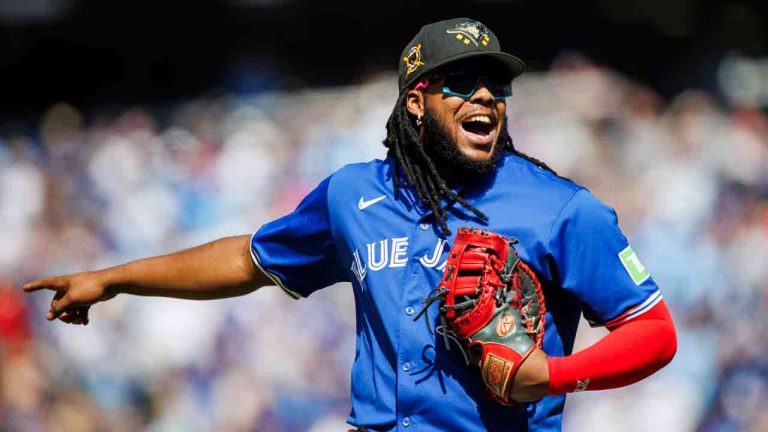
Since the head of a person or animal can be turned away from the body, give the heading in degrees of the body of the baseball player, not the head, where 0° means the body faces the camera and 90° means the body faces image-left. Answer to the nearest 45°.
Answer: approximately 45°

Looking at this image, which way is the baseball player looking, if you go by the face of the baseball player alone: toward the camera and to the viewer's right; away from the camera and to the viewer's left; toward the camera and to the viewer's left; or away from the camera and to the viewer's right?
toward the camera and to the viewer's right
